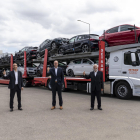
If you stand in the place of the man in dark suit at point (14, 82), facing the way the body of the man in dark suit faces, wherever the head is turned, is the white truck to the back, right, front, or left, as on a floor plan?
left

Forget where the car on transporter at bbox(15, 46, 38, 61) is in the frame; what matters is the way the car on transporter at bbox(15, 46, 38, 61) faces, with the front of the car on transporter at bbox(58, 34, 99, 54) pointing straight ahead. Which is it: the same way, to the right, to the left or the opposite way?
the same way

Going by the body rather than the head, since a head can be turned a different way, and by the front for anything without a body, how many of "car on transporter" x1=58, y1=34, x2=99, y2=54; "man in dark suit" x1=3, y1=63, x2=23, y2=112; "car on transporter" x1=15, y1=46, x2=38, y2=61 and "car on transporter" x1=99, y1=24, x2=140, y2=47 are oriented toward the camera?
1

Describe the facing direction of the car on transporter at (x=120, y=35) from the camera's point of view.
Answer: facing to the right of the viewer

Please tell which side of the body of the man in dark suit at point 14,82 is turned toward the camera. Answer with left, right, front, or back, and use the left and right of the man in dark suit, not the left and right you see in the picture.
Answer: front

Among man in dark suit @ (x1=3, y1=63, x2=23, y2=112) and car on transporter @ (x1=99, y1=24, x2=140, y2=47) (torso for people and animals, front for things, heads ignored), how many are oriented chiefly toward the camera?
1

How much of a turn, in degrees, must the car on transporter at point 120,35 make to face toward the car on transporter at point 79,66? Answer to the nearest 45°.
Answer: approximately 135° to its left
